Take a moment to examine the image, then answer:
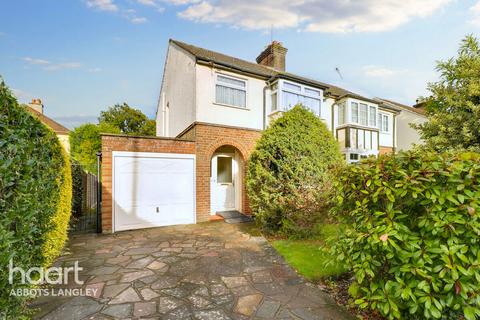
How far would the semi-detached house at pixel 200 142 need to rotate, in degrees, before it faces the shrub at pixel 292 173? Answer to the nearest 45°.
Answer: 0° — it already faces it

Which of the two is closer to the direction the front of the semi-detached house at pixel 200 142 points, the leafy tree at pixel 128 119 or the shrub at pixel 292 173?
the shrub

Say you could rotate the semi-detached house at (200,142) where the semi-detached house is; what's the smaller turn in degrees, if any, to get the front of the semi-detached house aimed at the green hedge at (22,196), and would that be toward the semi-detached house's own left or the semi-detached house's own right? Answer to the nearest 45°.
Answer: approximately 45° to the semi-detached house's own right

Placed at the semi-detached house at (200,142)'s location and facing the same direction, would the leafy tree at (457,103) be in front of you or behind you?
in front

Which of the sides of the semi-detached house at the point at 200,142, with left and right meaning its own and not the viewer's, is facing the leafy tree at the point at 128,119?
back

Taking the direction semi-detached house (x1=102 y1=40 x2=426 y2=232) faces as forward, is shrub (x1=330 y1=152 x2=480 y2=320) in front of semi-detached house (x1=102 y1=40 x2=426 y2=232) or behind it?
in front

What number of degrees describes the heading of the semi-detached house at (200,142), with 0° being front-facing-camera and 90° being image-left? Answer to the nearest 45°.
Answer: approximately 315°
